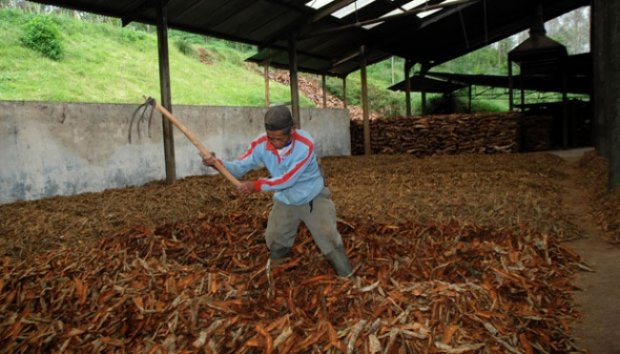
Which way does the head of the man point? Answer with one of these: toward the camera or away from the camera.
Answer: toward the camera

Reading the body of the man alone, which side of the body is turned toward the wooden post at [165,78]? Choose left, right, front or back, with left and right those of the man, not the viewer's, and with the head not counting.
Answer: right

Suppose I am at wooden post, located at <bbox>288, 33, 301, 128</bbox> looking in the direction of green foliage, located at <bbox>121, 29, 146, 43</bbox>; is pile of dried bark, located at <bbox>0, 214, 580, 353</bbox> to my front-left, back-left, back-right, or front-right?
back-left

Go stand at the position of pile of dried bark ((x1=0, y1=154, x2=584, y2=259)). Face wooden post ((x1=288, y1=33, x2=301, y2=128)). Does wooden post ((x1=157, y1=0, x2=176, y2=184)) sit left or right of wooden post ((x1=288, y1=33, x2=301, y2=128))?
left

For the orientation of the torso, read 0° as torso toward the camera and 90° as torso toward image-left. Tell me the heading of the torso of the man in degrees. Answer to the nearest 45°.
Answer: approximately 45°

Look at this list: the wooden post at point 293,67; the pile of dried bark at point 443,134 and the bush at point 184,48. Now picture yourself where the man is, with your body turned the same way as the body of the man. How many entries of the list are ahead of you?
0

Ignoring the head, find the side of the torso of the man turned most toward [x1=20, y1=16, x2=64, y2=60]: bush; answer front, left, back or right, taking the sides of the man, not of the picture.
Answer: right

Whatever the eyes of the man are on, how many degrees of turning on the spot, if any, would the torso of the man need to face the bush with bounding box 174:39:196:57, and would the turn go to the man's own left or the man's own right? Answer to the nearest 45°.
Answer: approximately 135° to the man's own right
